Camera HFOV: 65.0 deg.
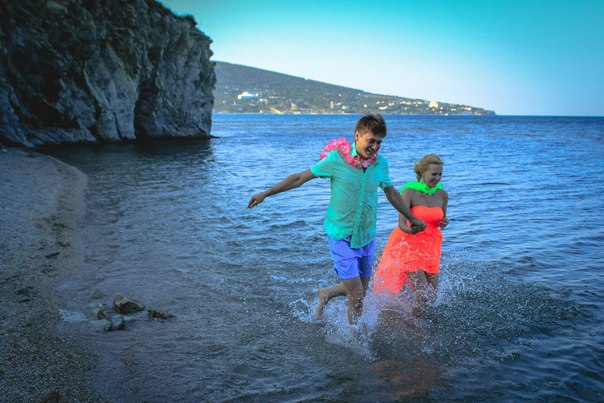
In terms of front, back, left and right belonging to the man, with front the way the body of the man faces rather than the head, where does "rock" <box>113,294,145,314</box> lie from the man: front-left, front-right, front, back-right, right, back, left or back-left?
back-right

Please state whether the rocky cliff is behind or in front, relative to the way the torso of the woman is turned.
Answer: behind

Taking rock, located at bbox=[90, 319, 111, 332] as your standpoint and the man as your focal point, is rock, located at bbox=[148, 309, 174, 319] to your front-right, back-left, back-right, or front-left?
front-left

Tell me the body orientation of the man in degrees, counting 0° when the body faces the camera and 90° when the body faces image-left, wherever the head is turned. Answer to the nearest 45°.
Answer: approximately 315°

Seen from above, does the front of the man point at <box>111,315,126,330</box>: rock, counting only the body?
no

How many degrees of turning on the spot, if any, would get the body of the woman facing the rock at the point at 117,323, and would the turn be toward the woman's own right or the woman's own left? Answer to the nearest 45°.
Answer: approximately 90° to the woman's own right

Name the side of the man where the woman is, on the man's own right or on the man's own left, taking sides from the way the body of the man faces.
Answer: on the man's own left

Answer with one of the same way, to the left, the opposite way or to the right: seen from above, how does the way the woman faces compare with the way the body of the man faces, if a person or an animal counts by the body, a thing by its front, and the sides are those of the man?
the same way

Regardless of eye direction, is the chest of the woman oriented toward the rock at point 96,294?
no

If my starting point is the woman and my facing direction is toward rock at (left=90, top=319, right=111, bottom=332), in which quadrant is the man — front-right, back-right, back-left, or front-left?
front-left

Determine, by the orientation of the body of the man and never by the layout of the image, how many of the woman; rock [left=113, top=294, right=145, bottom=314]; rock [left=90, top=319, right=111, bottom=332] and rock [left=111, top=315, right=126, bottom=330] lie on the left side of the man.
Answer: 1

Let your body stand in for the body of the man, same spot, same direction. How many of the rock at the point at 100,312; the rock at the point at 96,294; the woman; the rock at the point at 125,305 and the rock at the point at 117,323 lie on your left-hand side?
1

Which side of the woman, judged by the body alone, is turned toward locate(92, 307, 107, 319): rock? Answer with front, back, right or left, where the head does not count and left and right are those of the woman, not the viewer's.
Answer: right

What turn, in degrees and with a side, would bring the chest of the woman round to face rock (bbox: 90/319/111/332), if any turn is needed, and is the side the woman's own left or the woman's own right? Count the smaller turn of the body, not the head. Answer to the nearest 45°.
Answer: approximately 90° to the woman's own right

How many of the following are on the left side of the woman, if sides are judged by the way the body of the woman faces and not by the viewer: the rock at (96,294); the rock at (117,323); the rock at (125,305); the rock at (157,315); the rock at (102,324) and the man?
0

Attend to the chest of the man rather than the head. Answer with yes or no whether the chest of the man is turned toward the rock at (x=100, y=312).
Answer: no

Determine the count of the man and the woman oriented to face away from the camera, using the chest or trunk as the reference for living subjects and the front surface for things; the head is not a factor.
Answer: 0
